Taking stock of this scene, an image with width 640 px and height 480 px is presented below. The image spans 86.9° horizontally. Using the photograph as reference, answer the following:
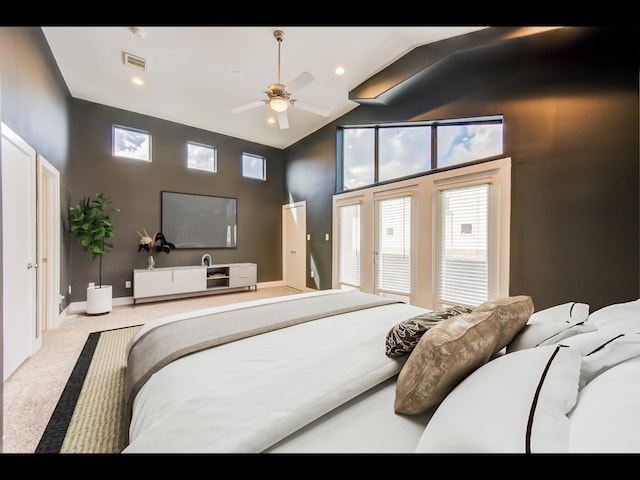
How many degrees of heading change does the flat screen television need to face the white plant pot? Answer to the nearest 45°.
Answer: approximately 90° to its right

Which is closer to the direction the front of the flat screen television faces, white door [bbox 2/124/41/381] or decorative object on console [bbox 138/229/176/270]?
the white door

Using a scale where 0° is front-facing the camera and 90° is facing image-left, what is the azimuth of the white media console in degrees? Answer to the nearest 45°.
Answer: approximately 315°

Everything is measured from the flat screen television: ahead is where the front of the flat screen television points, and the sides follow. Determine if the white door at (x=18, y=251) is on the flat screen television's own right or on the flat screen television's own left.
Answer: on the flat screen television's own right
